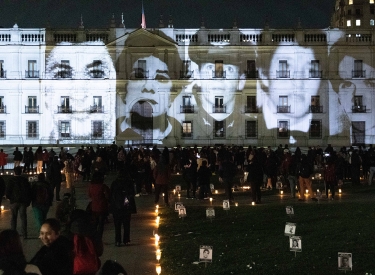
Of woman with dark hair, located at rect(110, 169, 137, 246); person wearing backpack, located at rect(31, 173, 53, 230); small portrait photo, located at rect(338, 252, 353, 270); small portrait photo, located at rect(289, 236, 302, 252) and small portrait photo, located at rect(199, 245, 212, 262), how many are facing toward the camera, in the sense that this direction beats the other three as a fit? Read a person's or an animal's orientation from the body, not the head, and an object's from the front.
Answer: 3

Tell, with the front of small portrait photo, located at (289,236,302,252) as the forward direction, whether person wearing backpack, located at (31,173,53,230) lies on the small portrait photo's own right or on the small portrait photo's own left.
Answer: on the small portrait photo's own right

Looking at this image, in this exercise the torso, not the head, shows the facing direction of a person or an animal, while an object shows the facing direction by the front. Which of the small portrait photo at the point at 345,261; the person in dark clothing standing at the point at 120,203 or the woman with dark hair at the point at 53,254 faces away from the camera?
the person in dark clothing standing at the point at 120,203

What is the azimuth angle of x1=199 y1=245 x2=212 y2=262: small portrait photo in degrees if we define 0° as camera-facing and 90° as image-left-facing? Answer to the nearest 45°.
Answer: approximately 0°

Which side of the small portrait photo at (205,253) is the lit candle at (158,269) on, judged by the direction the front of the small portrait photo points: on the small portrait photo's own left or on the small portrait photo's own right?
on the small portrait photo's own right

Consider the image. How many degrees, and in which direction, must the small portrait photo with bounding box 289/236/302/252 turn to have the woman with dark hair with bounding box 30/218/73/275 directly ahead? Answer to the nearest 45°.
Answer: approximately 45° to its right

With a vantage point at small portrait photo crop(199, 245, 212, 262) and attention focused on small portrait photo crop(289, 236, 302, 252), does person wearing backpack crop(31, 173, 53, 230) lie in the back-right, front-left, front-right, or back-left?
back-left

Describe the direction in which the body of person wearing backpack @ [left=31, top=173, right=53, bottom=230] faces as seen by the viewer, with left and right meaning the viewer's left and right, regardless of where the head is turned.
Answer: facing away from the viewer

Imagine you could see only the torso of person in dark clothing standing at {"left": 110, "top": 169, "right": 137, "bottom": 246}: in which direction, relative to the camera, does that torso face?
away from the camera

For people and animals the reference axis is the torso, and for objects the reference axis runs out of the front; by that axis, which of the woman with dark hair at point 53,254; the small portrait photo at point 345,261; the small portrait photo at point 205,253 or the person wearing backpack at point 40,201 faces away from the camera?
the person wearing backpack
